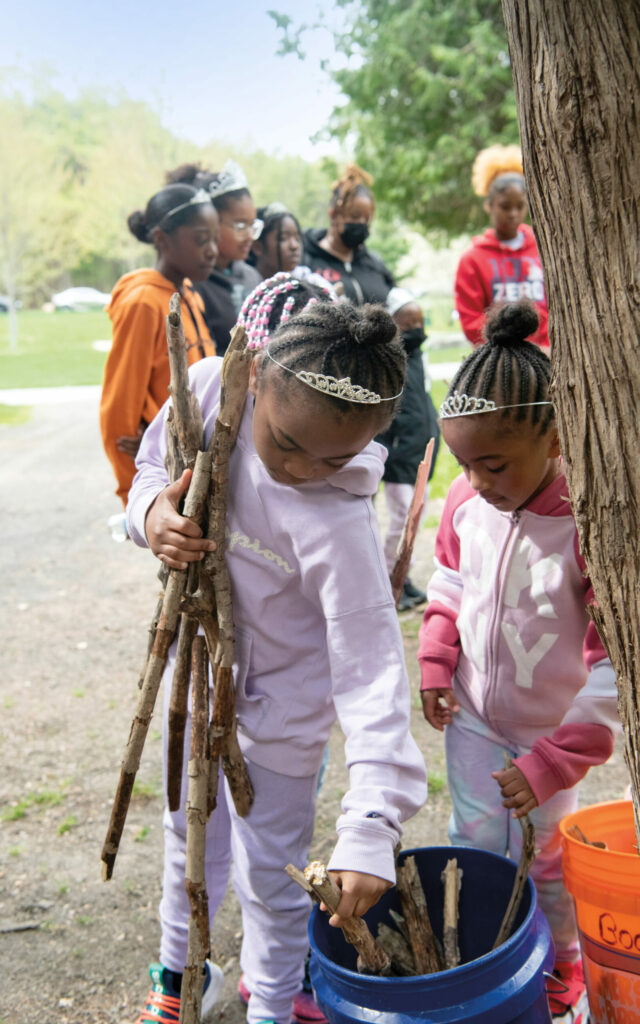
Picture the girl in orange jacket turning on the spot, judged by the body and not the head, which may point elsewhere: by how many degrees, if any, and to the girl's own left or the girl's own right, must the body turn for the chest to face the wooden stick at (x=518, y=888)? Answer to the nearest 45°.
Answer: approximately 45° to the girl's own right

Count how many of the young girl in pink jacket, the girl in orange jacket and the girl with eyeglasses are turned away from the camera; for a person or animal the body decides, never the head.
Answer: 0

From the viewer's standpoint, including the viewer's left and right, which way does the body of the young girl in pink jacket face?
facing the viewer and to the left of the viewer

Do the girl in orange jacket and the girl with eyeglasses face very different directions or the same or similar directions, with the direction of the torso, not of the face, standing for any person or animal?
same or similar directions

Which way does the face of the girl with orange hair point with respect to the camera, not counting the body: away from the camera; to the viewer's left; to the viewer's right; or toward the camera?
toward the camera

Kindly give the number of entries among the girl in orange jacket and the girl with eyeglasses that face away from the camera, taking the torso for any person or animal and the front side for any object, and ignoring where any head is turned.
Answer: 0

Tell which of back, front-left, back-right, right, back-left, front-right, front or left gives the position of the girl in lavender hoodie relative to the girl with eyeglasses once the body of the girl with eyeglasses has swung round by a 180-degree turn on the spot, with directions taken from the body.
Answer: back-left

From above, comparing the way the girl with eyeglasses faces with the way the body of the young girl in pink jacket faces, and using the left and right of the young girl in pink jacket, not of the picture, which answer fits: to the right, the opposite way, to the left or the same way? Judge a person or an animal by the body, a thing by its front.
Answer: to the left

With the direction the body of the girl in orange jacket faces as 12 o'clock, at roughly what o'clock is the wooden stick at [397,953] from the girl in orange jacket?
The wooden stick is roughly at 1 o'clock from the girl in orange jacket.

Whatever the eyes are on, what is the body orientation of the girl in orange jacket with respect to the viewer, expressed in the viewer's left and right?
facing the viewer and to the right of the viewer

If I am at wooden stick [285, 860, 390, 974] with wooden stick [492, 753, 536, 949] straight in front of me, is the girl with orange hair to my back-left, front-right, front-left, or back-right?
front-left

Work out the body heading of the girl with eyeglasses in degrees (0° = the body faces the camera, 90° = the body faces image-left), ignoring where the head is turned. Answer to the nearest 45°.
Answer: approximately 315°
